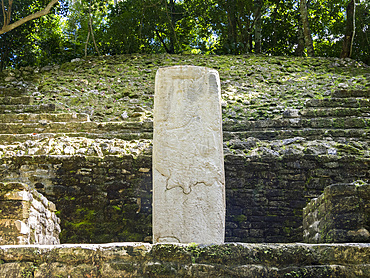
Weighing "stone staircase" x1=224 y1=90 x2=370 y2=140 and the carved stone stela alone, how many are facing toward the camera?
2

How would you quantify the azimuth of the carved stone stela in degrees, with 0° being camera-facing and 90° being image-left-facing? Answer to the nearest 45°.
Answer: approximately 0°

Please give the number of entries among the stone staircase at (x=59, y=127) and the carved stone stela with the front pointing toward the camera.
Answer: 2

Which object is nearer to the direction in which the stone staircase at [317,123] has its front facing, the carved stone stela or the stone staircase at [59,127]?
the carved stone stela

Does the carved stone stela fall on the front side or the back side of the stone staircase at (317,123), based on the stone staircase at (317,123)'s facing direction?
on the front side
